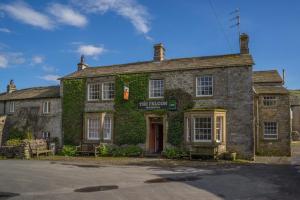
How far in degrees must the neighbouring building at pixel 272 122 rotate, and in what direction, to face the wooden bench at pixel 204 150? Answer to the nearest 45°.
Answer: approximately 45° to its right

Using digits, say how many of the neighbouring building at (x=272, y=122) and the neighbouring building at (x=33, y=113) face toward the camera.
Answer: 2

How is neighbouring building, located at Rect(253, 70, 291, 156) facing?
toward the camera

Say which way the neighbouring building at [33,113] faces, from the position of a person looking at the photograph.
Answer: facing the viewer

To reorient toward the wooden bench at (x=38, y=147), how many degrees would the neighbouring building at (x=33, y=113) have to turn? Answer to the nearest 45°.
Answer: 0° — it already faces it

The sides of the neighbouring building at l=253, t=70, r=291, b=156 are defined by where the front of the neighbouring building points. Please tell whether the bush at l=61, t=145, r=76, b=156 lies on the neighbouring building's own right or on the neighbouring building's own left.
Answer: on the neighbouring building's own right

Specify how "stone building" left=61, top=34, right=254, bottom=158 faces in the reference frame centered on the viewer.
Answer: facing the viewer and to the left of the viewer

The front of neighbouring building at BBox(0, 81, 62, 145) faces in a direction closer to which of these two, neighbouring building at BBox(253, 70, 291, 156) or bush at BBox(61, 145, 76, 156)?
the bush

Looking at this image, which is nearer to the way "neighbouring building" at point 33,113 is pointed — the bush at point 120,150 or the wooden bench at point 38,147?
the wooden bench

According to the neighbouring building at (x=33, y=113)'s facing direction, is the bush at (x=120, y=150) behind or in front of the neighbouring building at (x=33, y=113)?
in front
